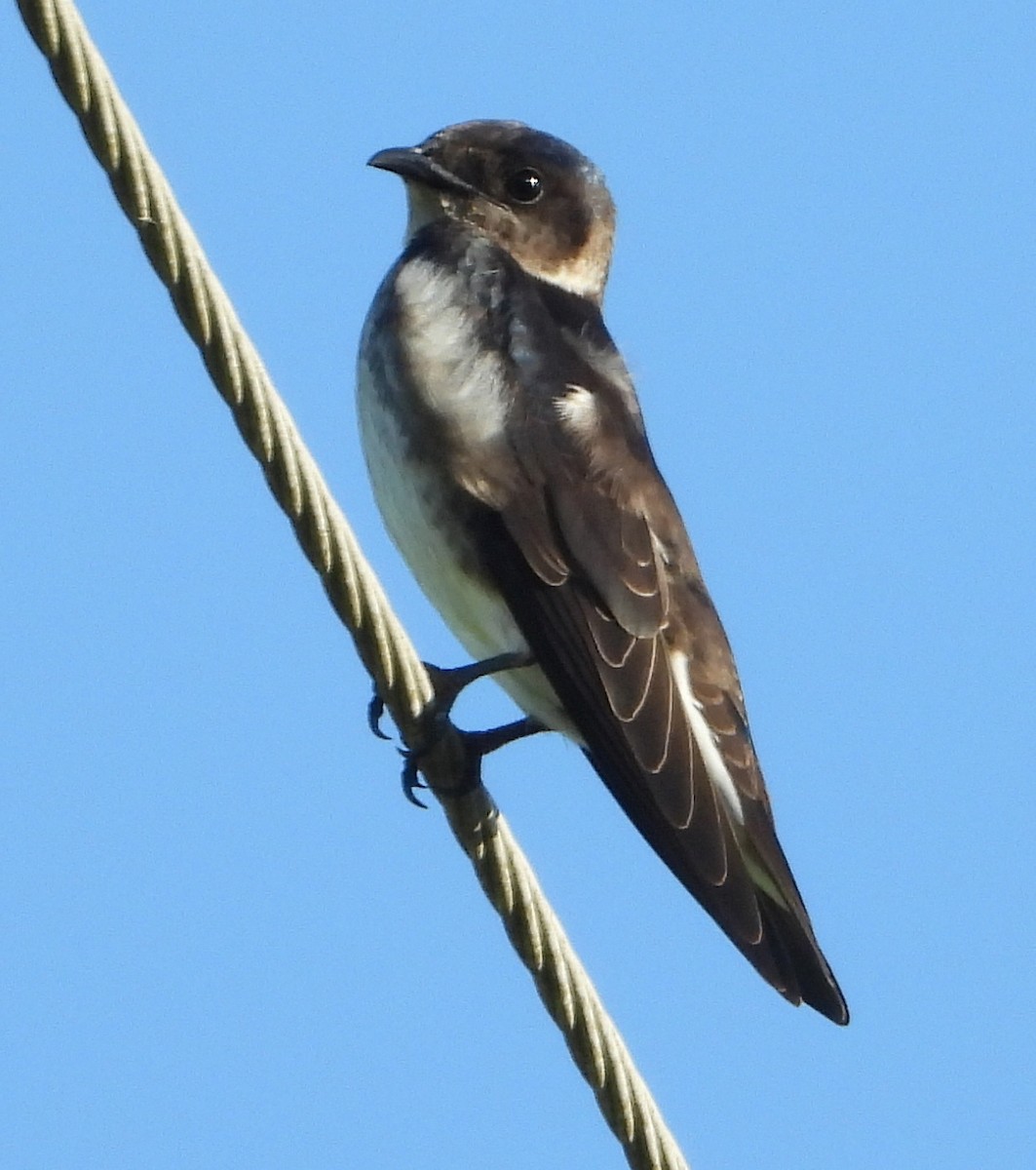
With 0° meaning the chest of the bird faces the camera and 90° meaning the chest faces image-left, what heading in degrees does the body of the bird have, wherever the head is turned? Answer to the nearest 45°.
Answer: approximately 90°
